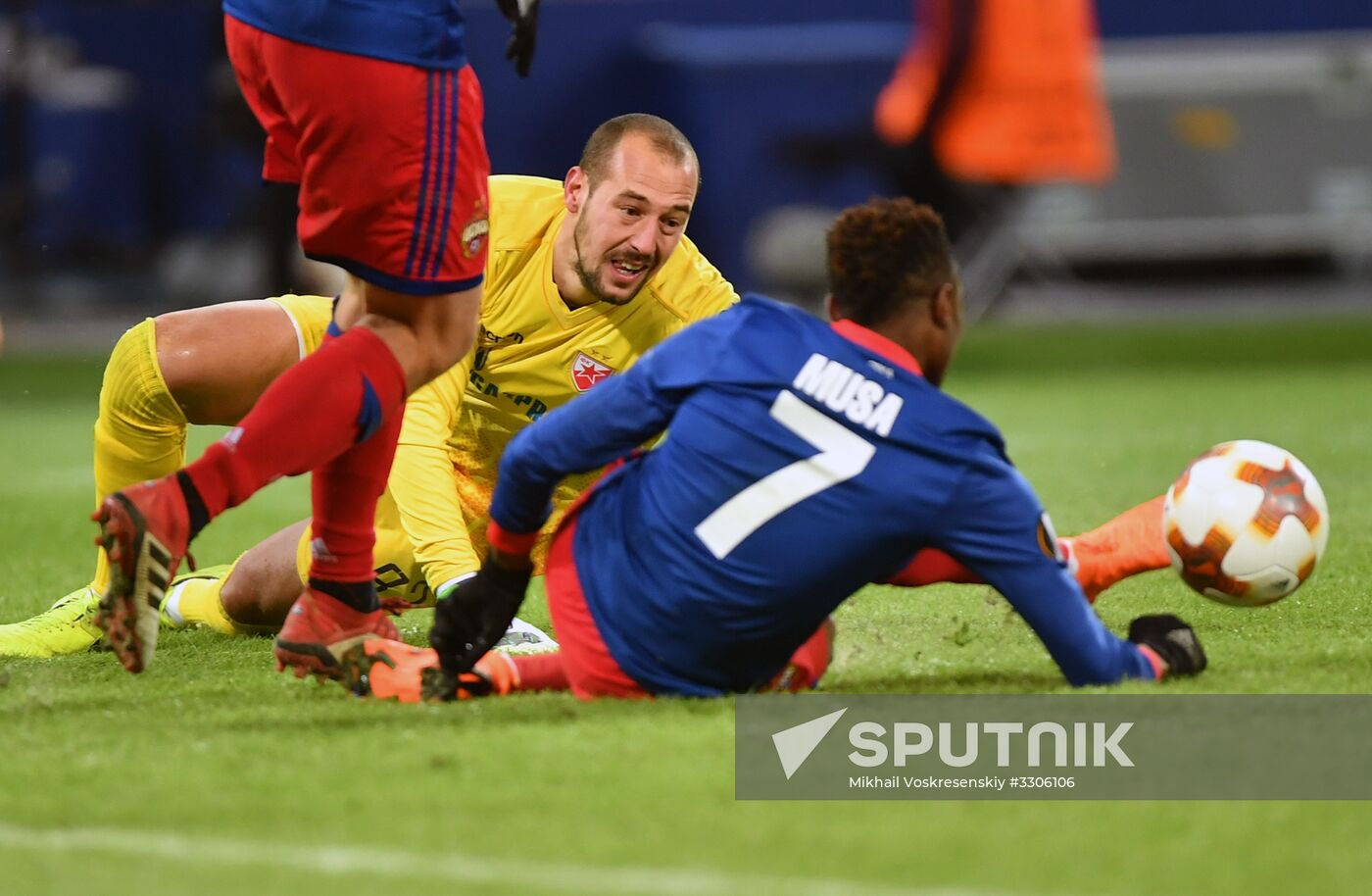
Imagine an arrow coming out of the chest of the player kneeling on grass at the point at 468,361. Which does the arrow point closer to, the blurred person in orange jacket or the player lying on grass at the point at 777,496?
the player lying on grass

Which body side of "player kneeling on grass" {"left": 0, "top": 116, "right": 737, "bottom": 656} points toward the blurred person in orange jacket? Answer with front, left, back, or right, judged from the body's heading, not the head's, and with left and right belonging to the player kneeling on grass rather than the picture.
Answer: back

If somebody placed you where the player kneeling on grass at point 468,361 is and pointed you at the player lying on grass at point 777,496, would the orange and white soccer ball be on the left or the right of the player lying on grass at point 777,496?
left

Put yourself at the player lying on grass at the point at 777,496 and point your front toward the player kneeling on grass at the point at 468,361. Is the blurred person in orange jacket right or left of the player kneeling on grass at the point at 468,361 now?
right

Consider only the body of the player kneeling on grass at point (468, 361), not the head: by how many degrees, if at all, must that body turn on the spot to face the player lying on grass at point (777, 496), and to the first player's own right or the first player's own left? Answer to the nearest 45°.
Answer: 0° — they already face them

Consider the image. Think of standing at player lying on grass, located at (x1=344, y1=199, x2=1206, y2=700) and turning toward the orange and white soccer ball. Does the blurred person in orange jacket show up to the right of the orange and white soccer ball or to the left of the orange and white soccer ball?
left

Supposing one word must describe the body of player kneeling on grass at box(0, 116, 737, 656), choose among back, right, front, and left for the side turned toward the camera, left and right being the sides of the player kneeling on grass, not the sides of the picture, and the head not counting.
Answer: front

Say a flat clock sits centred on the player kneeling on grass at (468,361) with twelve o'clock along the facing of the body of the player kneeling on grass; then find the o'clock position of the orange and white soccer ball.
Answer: The orange and white soccer ball is roughly at 10 o'clock from the player kneeling on grass.

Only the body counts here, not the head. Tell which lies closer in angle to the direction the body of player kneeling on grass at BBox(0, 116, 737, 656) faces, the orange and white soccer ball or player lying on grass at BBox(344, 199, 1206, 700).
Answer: the player lying on grass
